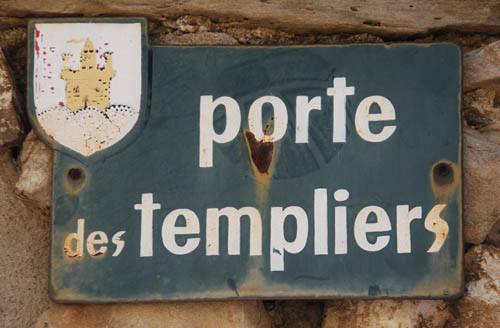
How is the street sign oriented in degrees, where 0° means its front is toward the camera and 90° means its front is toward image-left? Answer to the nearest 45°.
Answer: approximately 0°
